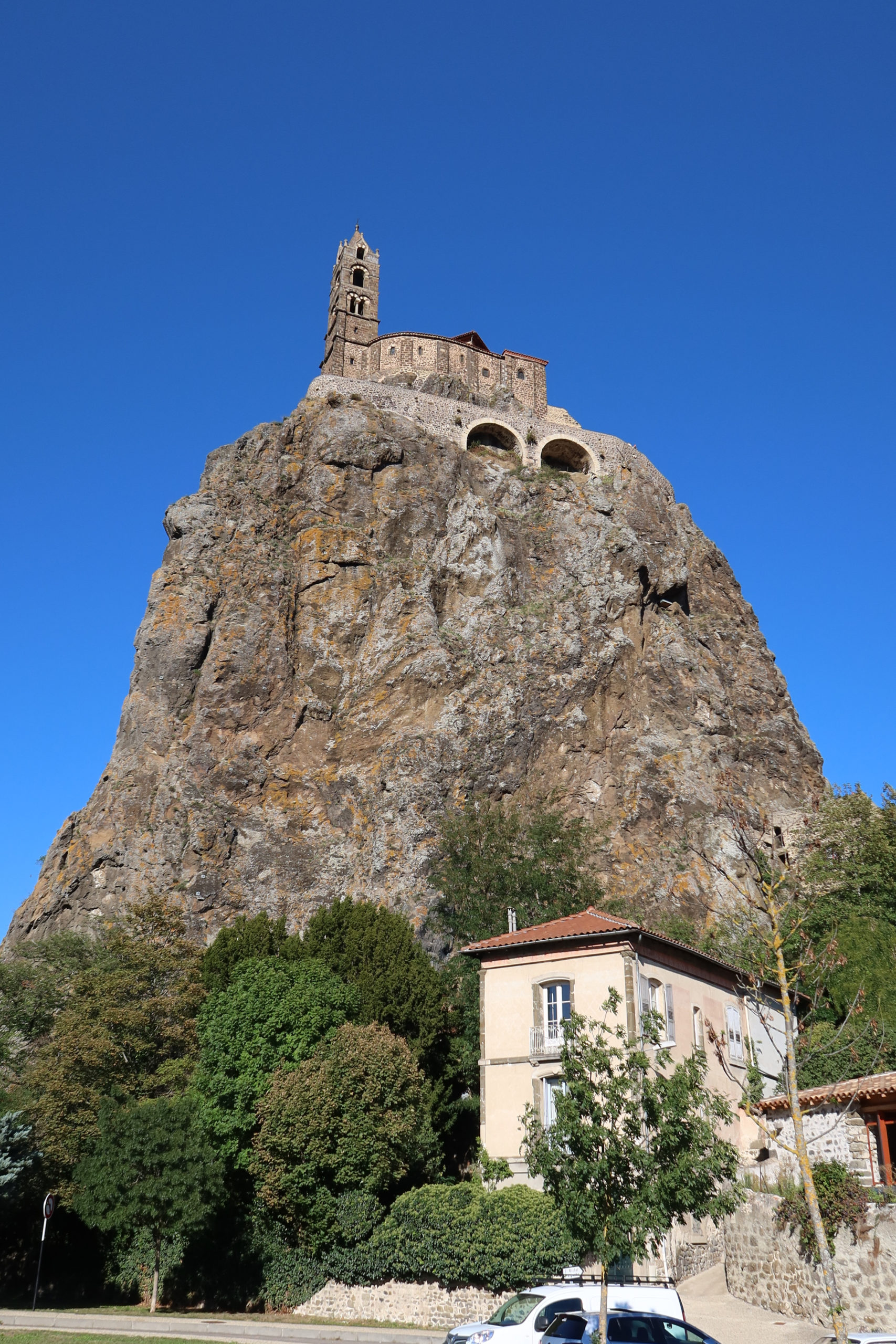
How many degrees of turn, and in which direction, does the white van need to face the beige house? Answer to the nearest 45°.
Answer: approximately 135° to its right

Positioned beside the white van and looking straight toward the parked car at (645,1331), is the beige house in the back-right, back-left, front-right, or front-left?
back-left

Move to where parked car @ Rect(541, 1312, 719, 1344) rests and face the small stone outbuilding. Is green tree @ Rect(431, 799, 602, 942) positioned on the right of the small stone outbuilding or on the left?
left

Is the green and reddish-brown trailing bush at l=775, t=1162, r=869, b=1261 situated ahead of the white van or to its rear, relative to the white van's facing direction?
to the rear

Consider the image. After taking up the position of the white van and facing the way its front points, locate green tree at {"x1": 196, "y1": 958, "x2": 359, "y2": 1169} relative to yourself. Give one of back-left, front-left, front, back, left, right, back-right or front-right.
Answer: right

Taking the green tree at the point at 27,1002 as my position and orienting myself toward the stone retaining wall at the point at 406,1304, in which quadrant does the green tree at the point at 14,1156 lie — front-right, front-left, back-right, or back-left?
front-right

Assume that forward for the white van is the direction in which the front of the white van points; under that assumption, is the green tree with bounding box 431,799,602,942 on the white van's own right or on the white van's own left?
on the white van's own right

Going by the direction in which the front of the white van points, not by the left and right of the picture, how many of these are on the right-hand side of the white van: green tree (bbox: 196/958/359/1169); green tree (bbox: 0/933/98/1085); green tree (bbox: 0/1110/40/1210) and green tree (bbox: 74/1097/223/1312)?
4

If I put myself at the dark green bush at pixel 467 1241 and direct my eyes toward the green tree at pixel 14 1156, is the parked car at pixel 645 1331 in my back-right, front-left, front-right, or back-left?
back-left

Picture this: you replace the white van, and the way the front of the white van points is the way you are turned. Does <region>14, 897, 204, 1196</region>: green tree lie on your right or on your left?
on your right

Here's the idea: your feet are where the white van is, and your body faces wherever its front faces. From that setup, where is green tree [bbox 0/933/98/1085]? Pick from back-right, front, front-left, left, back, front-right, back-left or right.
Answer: right

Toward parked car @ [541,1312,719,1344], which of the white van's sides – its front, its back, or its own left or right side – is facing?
left
